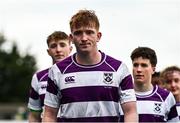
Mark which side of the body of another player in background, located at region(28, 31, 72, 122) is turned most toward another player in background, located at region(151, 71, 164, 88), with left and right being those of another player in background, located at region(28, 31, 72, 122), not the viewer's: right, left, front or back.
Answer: left

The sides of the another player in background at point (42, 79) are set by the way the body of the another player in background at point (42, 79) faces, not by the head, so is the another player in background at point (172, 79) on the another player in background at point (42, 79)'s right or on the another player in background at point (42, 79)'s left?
on the another player in background at point (42, 79)'s left

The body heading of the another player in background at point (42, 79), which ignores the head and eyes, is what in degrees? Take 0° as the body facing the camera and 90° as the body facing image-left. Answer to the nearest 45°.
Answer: approximately 0°
